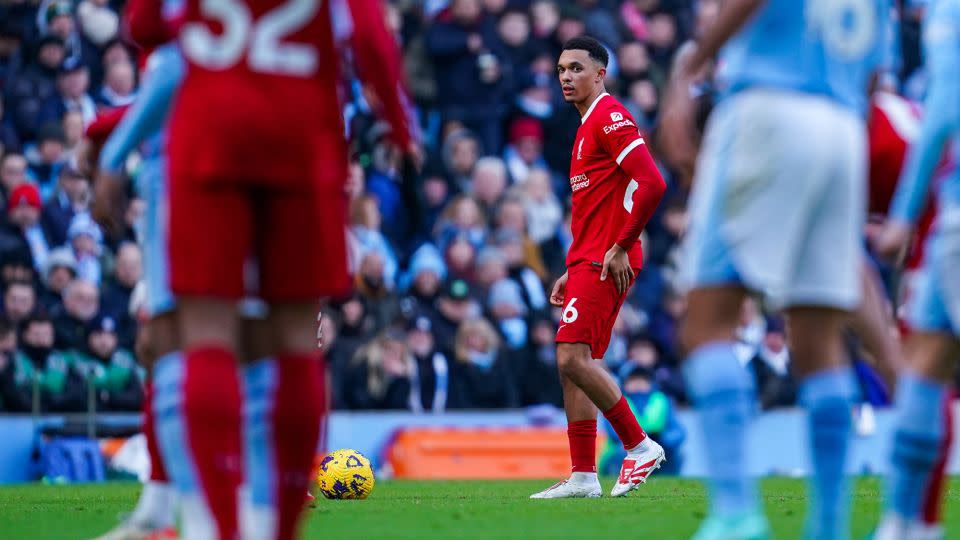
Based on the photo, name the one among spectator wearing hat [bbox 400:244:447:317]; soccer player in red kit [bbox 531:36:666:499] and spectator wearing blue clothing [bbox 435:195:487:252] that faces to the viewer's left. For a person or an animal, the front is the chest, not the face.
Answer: the soccer player in red kit

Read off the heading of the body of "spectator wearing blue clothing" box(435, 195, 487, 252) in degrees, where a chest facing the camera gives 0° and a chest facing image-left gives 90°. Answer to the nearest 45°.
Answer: approximately 0°

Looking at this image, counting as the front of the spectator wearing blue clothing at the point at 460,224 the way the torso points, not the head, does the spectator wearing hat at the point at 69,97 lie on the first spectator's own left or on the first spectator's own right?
on the first spectator's own right

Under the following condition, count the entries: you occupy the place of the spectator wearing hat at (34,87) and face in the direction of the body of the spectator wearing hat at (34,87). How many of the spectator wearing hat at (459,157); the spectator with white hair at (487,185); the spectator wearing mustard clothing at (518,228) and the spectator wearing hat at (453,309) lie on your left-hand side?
4

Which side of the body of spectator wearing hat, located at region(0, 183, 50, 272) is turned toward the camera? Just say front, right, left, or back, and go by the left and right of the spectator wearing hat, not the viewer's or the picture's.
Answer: front

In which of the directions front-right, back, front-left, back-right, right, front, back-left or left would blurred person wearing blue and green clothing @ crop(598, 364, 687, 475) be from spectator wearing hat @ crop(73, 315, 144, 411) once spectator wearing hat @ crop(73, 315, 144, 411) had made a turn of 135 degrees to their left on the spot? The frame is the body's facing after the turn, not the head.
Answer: front-right

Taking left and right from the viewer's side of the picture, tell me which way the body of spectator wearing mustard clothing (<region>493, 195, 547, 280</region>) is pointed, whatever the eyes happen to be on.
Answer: facing the viewer

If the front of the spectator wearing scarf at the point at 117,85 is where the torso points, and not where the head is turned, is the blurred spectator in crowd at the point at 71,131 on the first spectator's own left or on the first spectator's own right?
on the first spectator's own right

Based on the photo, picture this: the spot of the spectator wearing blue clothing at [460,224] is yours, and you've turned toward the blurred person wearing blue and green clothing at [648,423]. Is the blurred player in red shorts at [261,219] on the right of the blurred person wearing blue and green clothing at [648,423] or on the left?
right
